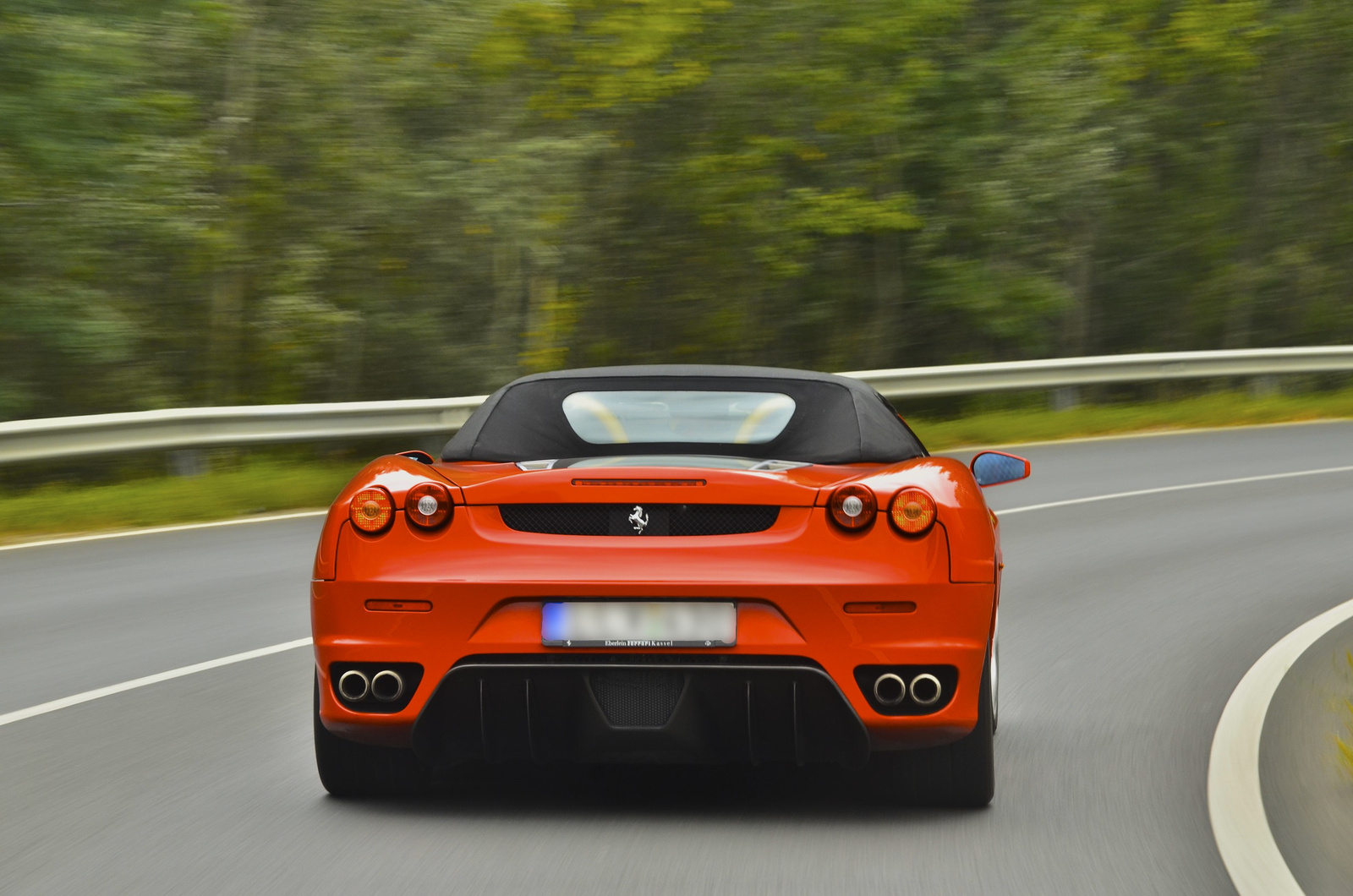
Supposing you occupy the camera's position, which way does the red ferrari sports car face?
facing away from the viewer
